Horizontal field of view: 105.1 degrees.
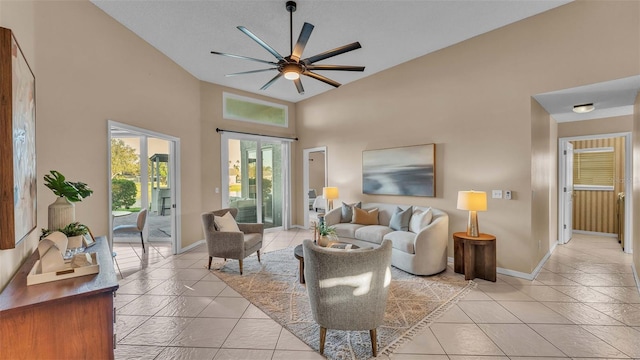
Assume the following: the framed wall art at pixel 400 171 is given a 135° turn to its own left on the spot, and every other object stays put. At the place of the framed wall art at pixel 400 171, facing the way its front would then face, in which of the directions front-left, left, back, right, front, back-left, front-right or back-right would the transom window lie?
back

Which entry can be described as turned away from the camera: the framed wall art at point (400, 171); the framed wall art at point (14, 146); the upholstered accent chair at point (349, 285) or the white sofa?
the upholstered accent chair

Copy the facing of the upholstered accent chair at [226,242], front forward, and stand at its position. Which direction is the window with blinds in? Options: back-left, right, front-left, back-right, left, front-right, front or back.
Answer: front-left

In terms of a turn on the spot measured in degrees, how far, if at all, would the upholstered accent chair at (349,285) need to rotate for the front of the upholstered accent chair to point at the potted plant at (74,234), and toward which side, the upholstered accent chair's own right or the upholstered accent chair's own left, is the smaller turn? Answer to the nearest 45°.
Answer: approximately 90° to the upholstered accent chair's own left

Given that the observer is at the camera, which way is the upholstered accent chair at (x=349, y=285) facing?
facing away from the viewer

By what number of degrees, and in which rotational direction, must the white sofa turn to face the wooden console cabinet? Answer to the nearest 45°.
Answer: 0° — it already faces it

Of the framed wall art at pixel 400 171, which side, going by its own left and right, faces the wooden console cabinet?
front

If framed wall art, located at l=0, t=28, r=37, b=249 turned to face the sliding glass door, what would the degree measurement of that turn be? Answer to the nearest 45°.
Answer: approximately 45° to its left

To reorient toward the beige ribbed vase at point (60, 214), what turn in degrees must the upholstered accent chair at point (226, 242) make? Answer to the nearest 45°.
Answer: approximately 90° to its right

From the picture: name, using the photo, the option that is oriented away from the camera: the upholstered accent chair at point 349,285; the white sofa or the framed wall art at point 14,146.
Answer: the upholstered accent chair

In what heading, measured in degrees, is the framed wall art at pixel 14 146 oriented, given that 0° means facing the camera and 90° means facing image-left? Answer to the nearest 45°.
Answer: approximately 270°

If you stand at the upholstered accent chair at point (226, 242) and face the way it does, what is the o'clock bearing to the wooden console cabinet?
The wooden console cabinet is roughly at 2 o'clock from the upholstered accent chair.

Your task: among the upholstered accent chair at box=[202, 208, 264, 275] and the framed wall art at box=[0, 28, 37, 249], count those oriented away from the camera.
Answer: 0

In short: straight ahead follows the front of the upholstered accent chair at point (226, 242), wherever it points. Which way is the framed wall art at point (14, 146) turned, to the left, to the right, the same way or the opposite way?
to the left

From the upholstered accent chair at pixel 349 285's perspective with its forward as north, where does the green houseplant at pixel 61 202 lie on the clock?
The green houseplant is roughly at 9 o'clock from the upholstered accent chair.
